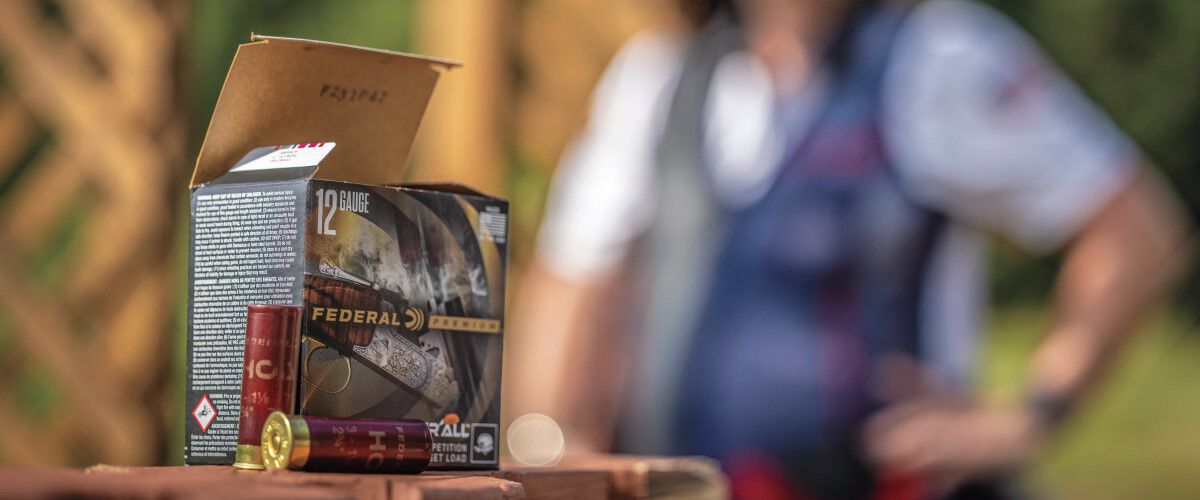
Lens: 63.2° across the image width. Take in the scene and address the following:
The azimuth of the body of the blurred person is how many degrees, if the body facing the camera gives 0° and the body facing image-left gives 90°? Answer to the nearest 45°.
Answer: approximately 45°

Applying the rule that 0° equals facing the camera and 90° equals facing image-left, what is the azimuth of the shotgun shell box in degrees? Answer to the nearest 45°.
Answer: approximately 315°

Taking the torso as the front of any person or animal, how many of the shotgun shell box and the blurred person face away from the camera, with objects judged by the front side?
0

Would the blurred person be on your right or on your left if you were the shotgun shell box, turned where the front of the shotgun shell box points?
on your left

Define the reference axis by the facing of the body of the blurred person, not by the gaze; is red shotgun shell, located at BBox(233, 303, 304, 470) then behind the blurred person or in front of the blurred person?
in front
